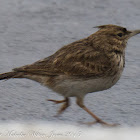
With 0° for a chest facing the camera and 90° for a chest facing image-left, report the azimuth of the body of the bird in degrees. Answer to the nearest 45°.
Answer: approximately 270°
